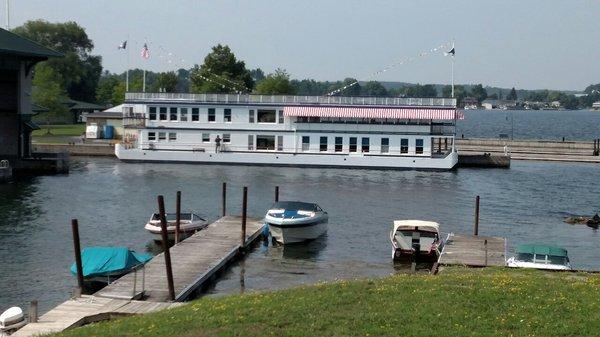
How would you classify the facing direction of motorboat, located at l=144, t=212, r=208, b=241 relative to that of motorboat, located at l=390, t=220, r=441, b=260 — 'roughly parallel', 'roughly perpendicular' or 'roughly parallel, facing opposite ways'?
roughly perpendicular
